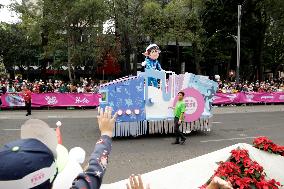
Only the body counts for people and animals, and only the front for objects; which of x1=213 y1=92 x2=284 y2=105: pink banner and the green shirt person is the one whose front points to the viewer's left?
the green shirt person

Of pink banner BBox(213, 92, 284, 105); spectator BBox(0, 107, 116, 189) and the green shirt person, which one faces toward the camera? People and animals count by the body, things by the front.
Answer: the pink banner

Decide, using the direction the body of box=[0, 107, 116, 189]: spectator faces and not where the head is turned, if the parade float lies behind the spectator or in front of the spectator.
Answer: in front

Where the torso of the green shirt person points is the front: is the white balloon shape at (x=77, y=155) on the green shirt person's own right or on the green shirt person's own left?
on the green shirt person's own left

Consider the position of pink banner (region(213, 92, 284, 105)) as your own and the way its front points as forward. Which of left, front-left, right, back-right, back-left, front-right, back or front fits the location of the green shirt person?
front

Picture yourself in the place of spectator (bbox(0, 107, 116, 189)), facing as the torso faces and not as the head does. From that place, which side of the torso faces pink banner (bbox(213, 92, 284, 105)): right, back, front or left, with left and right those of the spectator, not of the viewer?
front

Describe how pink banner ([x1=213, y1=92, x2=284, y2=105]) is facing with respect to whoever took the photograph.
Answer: facing the viewer

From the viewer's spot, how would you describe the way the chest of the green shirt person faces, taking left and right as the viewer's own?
facing to the left of the viewer

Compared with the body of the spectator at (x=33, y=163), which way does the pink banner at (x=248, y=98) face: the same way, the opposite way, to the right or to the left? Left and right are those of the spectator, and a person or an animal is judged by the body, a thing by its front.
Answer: the opposite way

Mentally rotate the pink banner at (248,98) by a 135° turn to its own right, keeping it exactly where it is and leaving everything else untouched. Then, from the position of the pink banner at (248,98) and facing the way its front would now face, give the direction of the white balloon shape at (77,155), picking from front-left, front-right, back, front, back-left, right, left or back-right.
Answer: back-left
